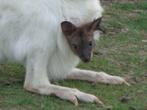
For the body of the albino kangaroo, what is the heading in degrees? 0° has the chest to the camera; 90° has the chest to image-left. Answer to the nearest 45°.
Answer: approximately 315°
